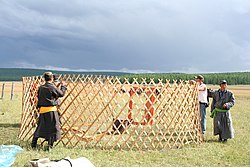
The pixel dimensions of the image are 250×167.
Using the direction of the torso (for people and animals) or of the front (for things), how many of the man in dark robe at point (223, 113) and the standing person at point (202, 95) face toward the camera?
1

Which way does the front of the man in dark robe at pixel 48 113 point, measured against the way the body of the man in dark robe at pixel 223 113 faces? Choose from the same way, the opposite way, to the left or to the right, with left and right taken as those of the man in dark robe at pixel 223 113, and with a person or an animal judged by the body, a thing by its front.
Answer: the opposite way

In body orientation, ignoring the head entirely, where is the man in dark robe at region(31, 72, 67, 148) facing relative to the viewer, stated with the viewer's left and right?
facing away from the viewer and to the right of the viewer

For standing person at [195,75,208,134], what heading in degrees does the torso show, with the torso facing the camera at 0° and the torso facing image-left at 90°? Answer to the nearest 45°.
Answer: approximately 90°

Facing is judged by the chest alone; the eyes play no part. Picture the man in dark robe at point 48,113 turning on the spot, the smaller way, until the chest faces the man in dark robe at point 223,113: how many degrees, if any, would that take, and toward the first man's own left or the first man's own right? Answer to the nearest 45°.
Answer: approximately 45° to the first man's own right

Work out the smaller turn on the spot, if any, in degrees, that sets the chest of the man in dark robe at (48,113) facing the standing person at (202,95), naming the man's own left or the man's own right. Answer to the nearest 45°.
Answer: approximately 45° to the man's own right

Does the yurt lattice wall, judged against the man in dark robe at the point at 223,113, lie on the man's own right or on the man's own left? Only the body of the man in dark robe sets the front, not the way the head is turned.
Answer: on the man's own right
